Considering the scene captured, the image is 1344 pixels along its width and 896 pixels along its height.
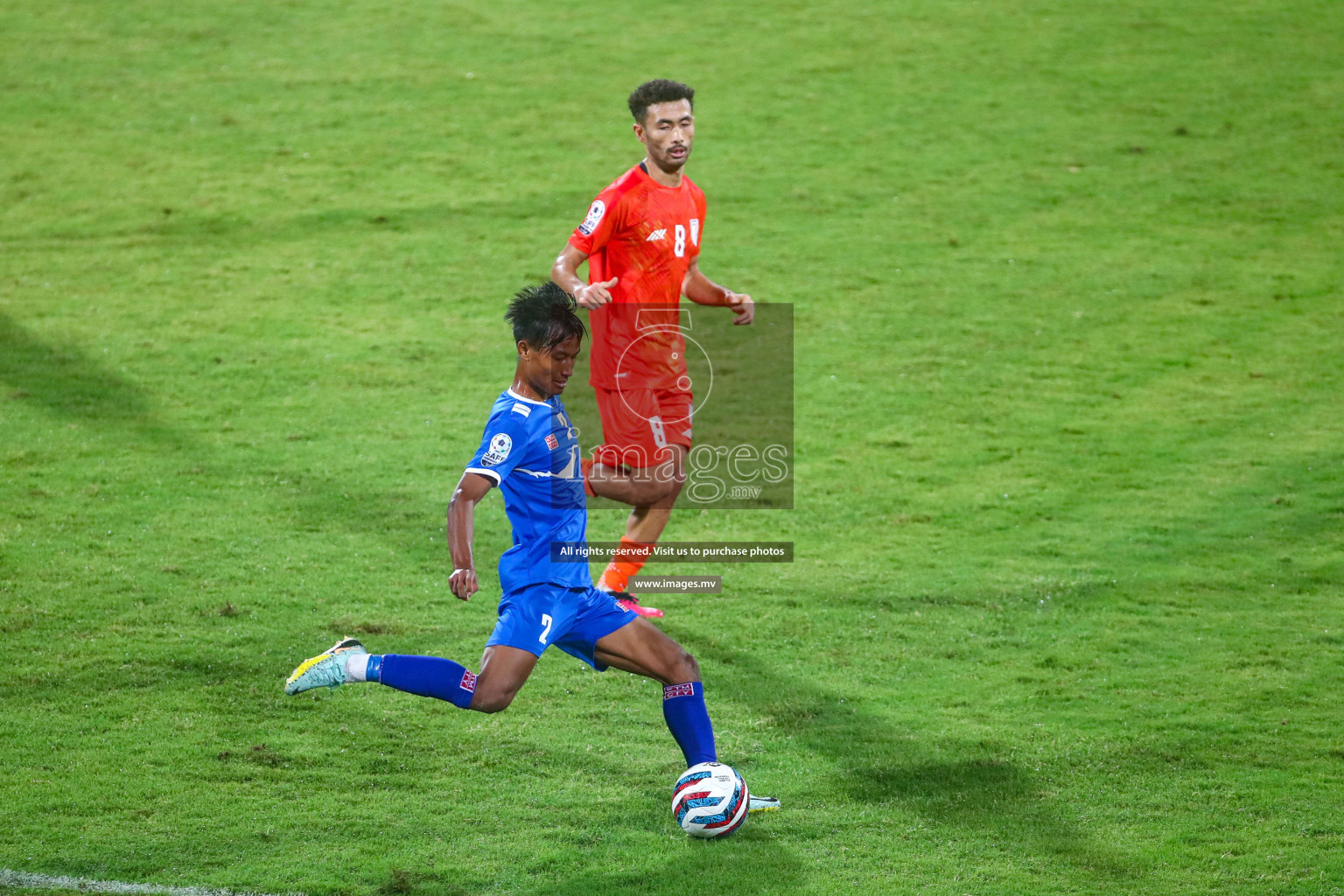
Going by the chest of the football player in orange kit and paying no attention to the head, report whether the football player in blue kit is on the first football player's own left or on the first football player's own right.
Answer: on the first football player's own right

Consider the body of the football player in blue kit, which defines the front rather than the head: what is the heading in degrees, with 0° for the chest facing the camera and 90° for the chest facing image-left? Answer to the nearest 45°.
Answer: approximately 315°

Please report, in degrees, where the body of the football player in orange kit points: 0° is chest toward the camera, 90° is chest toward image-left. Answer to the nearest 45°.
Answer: approximately 315°

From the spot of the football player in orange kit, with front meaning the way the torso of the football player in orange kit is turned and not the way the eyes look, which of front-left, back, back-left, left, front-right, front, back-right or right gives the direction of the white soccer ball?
front-right

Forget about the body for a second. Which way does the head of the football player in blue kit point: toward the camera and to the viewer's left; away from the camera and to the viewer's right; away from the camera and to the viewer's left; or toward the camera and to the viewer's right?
toward the camera and to the viewer's right

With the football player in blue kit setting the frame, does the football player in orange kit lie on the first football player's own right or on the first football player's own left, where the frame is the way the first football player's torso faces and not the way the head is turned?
on the first football player's own left
